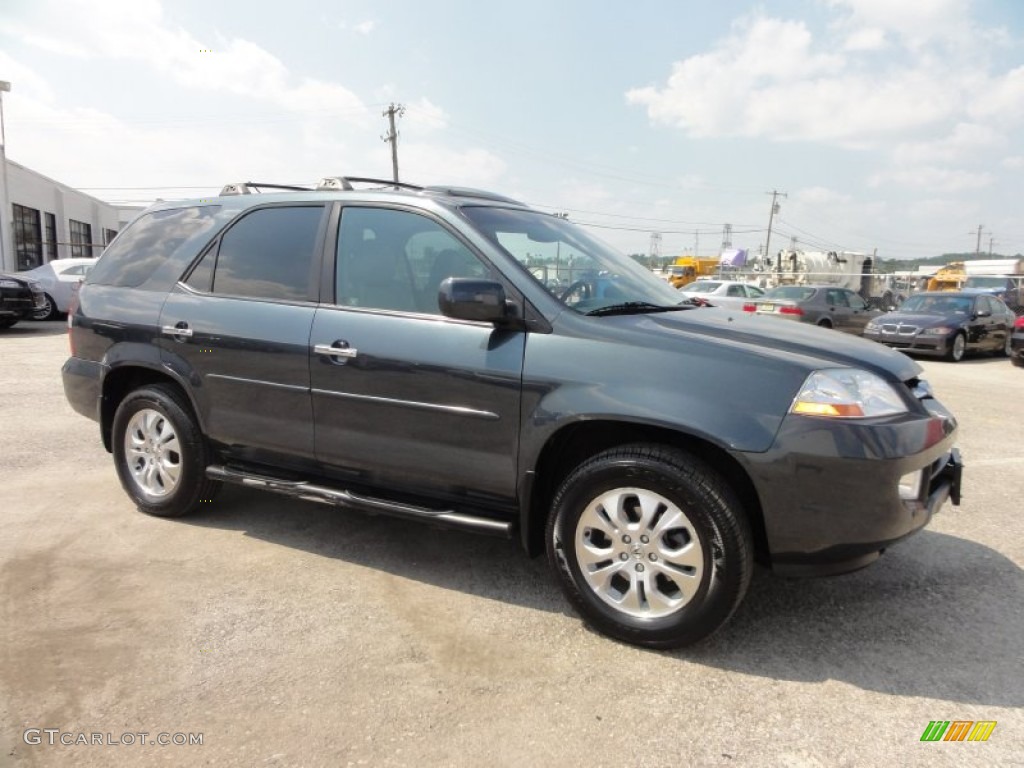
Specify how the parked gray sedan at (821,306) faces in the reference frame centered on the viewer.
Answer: facing away from the viewer and to the right of the viewer

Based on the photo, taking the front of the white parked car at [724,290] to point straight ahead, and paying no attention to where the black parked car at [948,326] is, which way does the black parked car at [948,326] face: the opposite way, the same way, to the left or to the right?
the opposite way

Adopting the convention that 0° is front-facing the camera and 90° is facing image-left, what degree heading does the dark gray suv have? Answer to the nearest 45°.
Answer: approximately 315°

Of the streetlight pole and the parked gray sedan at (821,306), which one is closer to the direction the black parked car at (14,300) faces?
the parked gray sedan

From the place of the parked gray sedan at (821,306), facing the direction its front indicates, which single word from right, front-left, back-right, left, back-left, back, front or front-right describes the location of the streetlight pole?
back-left

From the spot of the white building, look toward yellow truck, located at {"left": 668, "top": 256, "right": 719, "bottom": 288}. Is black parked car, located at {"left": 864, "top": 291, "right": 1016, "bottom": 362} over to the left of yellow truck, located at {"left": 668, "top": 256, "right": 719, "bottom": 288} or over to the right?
right

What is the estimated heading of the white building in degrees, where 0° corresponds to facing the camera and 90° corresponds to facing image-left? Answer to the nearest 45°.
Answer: approximately 315°

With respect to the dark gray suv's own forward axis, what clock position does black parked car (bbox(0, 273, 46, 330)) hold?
The black parked car is roughly at 6 o'clock from the dark gray suv.

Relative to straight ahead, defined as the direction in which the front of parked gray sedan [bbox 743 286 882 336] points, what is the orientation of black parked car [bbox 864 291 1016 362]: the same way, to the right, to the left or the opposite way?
the opposite way
